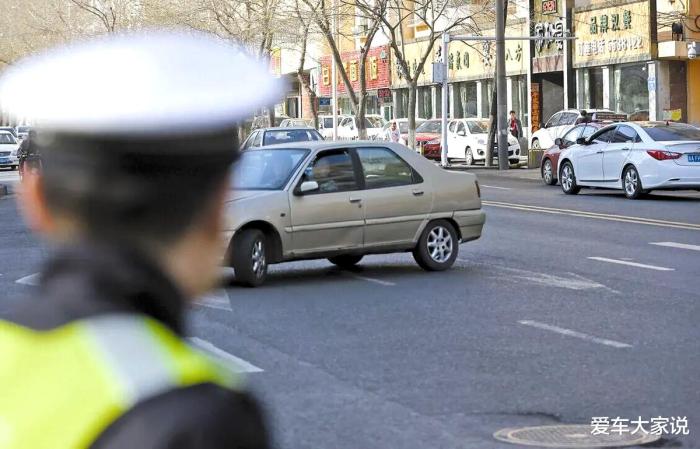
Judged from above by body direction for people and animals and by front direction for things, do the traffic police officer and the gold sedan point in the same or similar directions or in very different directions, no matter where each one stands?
very different directions

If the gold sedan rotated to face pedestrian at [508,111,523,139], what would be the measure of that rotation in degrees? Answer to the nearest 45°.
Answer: approximately 135° to its right

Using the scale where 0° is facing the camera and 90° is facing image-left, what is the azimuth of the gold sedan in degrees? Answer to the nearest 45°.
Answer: approximately 45°

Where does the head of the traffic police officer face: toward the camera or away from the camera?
away from the camera

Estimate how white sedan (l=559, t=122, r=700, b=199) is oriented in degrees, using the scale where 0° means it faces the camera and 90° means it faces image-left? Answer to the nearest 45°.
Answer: approximately 135°

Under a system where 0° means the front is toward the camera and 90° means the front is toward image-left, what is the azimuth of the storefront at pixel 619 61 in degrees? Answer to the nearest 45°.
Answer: approximately 45°

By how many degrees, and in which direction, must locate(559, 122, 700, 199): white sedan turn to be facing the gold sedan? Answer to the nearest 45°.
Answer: approximately 135° to its left

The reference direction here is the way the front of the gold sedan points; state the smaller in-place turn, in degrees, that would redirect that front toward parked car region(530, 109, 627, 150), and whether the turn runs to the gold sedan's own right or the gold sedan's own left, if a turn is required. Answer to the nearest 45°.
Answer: approximately 135° to the gold sedan's own right

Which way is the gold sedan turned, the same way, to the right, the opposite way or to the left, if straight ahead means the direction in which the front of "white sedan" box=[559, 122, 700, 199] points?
to the left

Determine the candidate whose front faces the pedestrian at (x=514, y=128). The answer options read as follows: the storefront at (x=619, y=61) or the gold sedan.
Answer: the storefront
